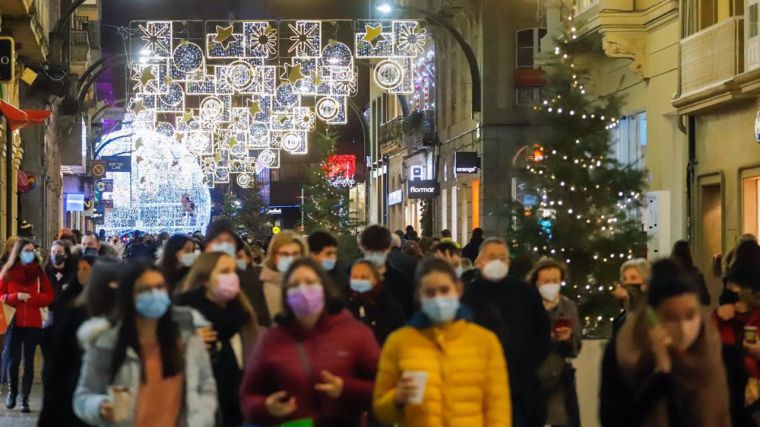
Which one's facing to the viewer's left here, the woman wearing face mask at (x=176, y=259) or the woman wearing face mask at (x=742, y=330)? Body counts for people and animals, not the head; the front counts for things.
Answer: the woman wearing face mask at (x=742, y=330)

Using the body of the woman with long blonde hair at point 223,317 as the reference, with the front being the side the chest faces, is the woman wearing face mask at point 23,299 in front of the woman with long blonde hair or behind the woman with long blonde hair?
behind

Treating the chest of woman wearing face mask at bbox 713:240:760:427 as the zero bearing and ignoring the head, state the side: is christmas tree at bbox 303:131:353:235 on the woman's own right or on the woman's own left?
on the woman's own right

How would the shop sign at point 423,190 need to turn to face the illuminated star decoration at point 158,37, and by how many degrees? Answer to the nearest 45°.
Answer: approximately 45° to its right

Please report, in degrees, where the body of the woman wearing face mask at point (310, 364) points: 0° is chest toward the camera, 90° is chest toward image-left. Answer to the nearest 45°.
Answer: approximately 0°

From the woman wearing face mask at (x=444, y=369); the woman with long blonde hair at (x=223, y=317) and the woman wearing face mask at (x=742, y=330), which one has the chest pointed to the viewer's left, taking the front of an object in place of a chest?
the woman wearing face mask at (x=742, y=330)

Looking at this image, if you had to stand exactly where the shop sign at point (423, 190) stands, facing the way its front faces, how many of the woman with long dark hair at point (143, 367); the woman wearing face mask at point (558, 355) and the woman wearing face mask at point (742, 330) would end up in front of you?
3
